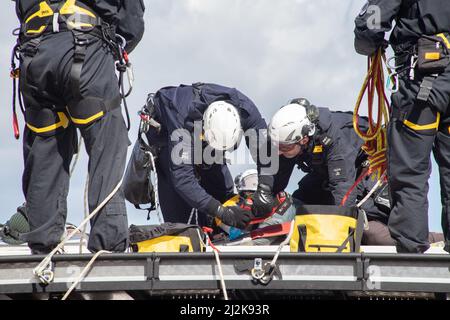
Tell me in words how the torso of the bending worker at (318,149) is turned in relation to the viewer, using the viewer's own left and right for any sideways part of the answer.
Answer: facing the viewer and to the left of the viewer

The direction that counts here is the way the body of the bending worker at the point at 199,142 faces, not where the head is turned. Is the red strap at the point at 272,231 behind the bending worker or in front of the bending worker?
in front

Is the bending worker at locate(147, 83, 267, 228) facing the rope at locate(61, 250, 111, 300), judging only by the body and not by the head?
no

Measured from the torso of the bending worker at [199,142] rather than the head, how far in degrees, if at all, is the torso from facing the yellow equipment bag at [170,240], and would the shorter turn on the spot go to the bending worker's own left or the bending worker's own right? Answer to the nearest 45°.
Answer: approximately 45° to the bending worker's own right

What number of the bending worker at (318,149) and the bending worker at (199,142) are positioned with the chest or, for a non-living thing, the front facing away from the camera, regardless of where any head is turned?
0

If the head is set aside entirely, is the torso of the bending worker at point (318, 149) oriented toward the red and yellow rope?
no

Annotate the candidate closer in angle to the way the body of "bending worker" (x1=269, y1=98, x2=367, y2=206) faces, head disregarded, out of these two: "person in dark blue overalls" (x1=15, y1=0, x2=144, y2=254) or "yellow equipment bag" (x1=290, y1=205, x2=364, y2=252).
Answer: the person in dark blue overalls

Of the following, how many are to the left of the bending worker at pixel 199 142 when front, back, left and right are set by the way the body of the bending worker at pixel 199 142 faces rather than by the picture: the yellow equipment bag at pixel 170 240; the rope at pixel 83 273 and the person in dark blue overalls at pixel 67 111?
0

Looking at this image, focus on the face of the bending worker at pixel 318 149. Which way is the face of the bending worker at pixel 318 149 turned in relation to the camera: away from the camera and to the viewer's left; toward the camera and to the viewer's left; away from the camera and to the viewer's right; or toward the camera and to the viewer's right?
toward the camera and to the viewer's left

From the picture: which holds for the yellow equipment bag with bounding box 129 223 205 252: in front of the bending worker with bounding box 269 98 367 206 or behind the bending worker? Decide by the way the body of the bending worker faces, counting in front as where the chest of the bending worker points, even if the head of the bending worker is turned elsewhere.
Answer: in front

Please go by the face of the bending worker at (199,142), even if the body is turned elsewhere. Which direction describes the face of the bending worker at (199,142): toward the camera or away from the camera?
toward the camera

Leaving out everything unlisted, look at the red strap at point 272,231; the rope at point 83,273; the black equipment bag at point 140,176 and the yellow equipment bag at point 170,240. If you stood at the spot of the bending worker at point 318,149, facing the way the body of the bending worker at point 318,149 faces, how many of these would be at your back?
0

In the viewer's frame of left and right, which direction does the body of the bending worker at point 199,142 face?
facing the viewer and to the right of the viewer

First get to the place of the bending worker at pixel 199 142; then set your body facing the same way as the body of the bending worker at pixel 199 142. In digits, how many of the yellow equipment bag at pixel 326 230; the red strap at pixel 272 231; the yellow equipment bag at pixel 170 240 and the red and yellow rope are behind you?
0

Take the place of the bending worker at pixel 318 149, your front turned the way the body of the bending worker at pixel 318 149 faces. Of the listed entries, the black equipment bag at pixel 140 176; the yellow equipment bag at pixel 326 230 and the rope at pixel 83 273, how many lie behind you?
0
